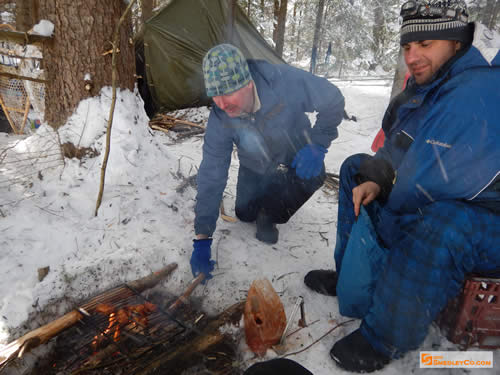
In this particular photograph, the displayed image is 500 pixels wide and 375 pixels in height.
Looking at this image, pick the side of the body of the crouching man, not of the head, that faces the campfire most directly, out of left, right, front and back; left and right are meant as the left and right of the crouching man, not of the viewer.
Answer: front

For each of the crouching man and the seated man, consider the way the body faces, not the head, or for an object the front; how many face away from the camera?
0

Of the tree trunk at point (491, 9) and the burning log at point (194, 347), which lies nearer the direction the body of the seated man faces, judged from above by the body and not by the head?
the burning log

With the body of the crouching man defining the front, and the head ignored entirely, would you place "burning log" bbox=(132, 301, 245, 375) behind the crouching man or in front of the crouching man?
in front

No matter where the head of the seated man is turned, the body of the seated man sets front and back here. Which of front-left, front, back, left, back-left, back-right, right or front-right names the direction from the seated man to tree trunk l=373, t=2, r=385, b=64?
back-right

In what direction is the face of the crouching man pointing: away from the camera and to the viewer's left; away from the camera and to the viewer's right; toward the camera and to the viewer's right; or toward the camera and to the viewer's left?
toward the camera and to the viewer's left

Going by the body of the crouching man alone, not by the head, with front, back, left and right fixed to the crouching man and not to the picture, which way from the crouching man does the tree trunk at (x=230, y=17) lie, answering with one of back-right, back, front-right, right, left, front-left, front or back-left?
back-right

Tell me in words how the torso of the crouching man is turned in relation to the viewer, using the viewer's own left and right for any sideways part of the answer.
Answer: facing the viewer and to the left of the viewer

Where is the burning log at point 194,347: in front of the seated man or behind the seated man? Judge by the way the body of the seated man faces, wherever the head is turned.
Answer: in front

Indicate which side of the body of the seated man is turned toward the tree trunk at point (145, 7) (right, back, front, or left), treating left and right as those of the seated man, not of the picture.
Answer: right
